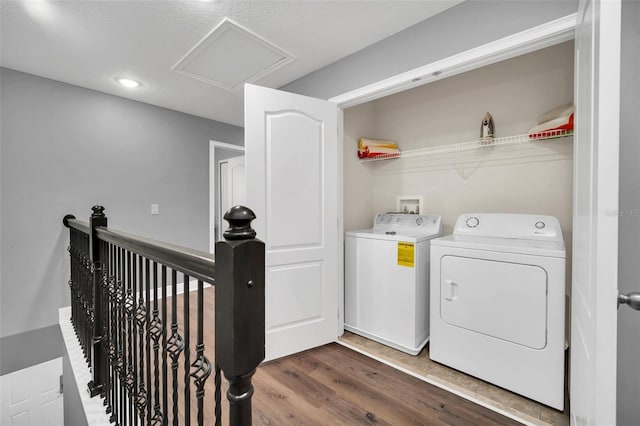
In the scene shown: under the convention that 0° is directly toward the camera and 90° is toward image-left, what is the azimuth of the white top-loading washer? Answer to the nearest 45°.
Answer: approximately 45°

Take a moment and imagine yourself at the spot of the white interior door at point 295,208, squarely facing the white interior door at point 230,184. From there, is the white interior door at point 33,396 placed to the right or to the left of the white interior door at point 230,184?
left
